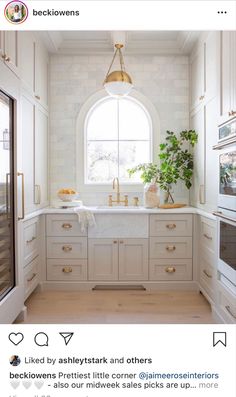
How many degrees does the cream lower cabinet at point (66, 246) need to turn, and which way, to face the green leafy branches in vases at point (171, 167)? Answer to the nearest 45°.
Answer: approximately 90° to its left

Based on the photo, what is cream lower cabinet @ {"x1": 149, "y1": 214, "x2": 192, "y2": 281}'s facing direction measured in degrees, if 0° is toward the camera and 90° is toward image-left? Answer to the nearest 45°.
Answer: approximately 0°

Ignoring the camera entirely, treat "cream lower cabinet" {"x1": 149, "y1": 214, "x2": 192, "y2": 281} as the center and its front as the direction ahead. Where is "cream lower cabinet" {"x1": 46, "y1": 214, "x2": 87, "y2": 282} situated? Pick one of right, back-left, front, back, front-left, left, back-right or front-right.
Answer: right

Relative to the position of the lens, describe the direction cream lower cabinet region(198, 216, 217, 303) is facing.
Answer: facing to the left of the viewer

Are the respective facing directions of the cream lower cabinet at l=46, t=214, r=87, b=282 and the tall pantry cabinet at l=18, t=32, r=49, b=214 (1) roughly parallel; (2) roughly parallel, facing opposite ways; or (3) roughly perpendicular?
roughly perpendicular

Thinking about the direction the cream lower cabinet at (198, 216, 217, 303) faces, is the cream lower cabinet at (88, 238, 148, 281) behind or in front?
in front

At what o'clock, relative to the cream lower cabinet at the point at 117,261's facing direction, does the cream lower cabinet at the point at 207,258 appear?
the cream lower cabinet at the point at 207,258 is roughly at 10 o'clock from the cream lower cabinet at the point at 117,261.

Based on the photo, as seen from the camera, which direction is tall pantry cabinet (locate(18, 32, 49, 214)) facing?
to the viewer's right

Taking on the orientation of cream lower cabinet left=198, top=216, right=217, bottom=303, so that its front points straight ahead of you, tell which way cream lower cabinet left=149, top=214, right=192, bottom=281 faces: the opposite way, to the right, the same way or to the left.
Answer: to the left
